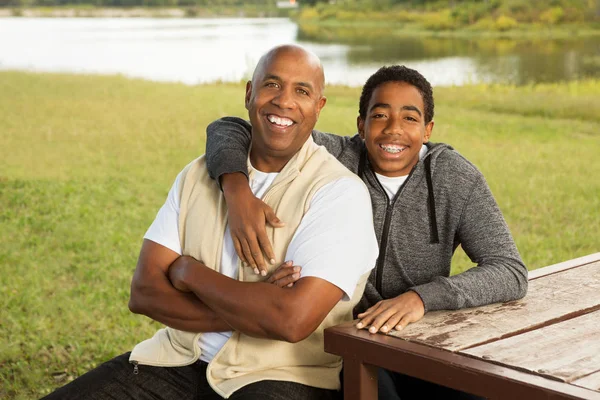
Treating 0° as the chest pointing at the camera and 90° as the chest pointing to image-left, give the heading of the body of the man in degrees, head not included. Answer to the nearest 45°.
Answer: approximately 45°

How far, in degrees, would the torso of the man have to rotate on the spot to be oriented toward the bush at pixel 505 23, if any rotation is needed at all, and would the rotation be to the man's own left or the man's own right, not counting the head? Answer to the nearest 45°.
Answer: approximately 135° to the man's own right

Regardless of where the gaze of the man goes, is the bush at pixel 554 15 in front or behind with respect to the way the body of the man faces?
behind

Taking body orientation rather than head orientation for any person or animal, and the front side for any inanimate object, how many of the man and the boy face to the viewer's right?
0

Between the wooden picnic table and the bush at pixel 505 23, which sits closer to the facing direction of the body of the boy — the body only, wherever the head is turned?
the wooden picnic table

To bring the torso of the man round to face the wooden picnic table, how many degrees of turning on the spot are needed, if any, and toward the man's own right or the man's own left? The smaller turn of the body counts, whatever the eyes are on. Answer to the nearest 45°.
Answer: approximately 90° to the man's own left

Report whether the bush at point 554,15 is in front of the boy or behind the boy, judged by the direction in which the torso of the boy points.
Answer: behind

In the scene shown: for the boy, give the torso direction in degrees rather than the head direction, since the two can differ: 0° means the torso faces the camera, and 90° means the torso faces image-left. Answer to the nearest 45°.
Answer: approximately 0°
